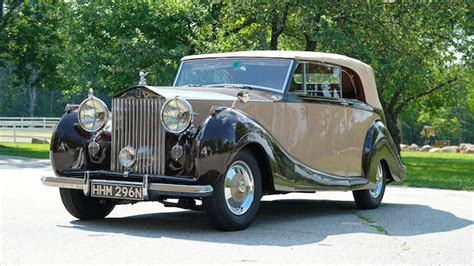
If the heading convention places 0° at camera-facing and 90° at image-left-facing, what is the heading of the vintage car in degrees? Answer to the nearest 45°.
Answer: approximately 45°

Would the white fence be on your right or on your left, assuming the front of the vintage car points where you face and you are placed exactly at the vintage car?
on your right

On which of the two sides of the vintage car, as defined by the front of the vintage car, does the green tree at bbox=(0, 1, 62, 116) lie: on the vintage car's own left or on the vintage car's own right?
on the vintage car's own right
